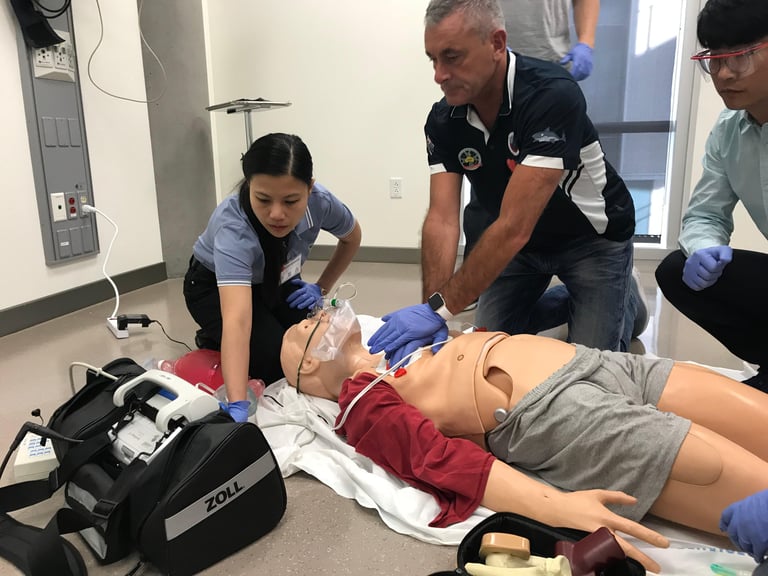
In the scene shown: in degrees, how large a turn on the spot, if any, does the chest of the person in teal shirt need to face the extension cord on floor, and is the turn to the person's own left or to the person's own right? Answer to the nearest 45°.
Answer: approximately 45° to the person's own right

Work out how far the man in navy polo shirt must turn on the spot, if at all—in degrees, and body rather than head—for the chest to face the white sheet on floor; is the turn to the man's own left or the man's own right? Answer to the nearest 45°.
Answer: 0° — they already face it

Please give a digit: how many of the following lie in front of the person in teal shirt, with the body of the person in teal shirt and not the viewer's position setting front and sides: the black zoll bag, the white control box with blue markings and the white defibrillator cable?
3

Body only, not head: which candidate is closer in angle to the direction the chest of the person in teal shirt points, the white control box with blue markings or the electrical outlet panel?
the white control box with blue markings

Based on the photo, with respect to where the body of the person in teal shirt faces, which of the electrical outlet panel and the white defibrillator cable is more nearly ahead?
the white defibrillator cable

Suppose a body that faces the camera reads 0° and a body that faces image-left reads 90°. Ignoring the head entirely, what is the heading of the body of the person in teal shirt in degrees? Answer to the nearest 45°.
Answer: approximately 45°

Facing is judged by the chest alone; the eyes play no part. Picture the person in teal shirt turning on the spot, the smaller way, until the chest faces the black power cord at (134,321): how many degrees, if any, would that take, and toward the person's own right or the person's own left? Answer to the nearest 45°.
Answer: approximately 45° to the person's own right
